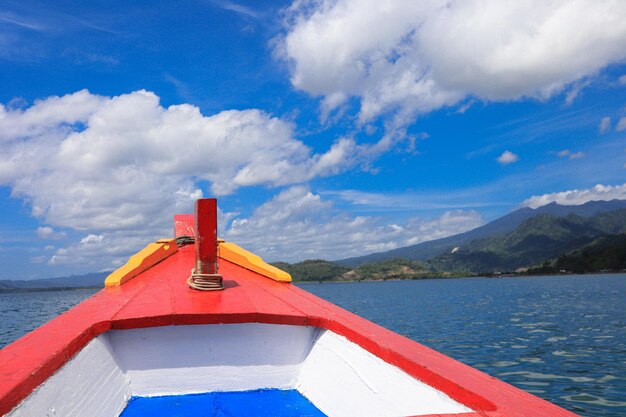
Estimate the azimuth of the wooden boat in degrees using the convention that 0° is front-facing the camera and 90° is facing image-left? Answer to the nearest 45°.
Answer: approximately 180°
